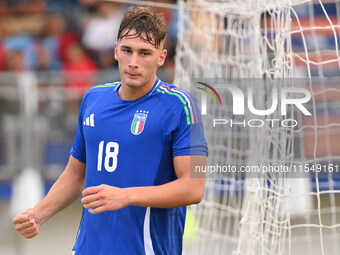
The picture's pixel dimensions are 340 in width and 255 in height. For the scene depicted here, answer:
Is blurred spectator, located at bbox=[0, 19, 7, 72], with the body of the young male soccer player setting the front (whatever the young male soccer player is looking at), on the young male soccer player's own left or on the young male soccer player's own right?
on the young male soccer player's own right

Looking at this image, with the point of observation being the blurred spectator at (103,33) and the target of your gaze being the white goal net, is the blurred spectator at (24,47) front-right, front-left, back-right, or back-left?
back-right

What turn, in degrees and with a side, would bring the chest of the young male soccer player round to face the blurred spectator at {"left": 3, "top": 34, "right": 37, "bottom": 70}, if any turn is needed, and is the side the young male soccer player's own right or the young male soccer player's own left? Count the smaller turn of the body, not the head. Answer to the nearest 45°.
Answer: approximately 135° to the young male soccer player's own right

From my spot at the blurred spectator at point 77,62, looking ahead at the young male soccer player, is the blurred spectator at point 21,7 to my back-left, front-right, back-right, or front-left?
back-right

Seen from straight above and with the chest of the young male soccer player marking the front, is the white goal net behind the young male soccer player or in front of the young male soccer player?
behind

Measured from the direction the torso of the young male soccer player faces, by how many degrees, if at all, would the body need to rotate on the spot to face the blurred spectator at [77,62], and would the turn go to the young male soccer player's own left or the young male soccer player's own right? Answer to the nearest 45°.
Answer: approximately 135° to the young male soccer player's own right

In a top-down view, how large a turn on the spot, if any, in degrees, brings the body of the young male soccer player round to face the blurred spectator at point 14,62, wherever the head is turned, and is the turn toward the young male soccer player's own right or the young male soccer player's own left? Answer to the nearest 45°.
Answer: approximately 135° to the young male soccer player's own right

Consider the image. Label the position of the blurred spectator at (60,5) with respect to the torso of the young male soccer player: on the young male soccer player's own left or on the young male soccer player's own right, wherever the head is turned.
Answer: on the young male soccer player's own right

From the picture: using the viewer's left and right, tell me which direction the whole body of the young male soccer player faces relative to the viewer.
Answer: facing the viewer and to the left of the viewer
